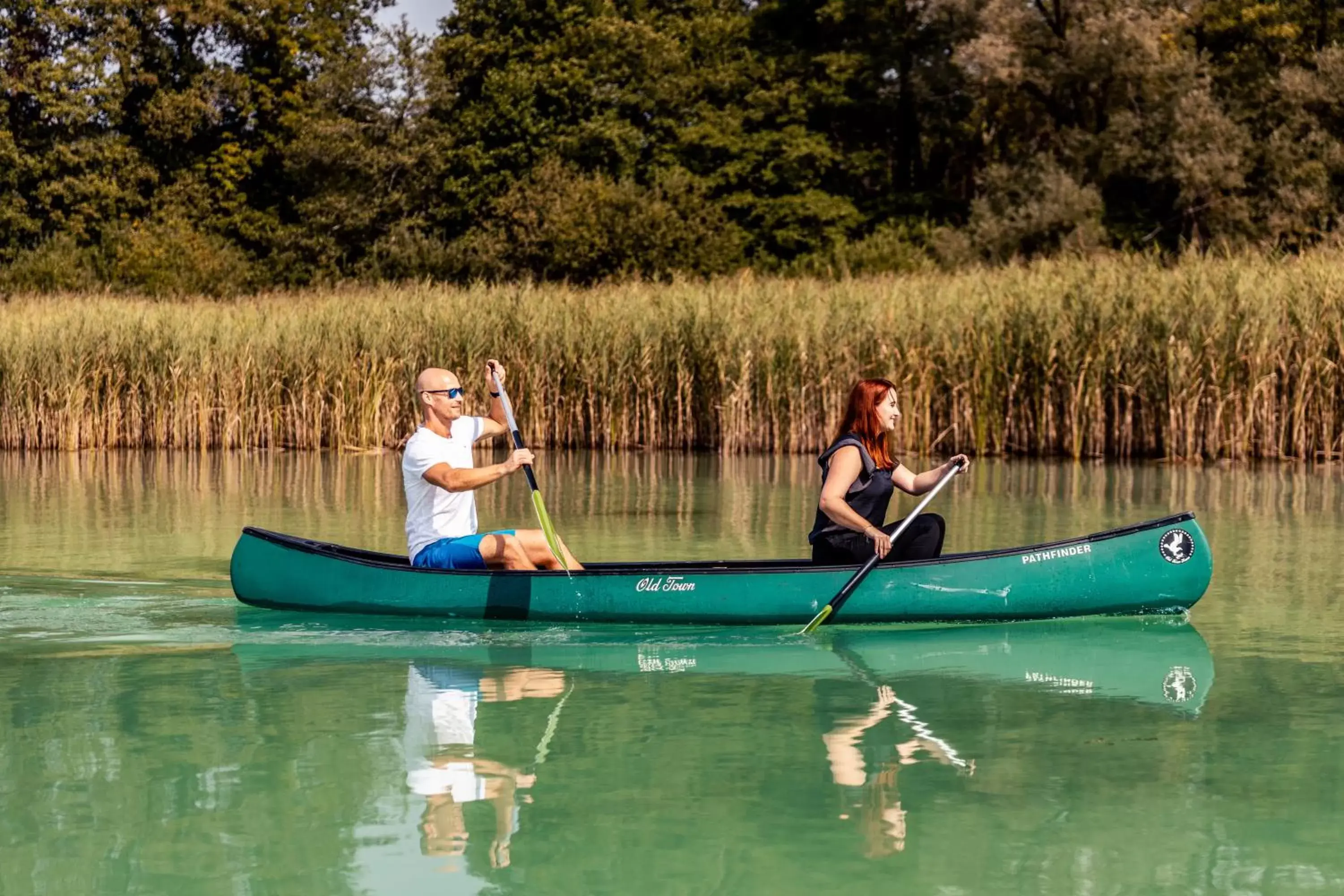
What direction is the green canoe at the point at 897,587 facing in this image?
to the viewer's right

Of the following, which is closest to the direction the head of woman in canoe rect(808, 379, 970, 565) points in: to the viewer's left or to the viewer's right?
to the viewer's right

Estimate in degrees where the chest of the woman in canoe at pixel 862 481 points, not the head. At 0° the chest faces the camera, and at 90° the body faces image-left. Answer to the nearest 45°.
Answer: approximately 270°

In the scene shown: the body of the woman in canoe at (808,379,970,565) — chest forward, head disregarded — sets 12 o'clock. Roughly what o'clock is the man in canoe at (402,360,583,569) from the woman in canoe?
The man in canoe is roughly at 6 o'clock from the woman in canoe.
